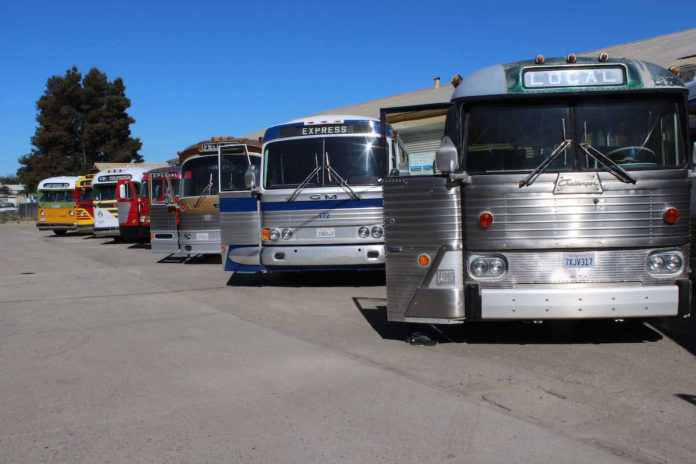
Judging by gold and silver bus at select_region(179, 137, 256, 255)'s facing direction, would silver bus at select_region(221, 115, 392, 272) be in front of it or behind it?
in front

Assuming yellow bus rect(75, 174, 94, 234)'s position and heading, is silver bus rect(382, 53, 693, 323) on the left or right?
on its left

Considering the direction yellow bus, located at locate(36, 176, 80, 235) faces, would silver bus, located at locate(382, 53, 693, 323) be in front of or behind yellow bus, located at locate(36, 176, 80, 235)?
in front

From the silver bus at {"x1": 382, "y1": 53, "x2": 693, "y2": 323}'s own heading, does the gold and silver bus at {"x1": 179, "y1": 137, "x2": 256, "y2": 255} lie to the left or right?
on its right

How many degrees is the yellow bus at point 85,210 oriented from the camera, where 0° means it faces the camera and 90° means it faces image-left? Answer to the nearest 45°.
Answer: approximately 45°

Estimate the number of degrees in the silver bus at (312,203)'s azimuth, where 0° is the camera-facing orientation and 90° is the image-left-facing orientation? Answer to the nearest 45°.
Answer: approximately 0°

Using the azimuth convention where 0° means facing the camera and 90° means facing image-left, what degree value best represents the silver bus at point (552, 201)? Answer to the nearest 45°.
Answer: approximately 0°

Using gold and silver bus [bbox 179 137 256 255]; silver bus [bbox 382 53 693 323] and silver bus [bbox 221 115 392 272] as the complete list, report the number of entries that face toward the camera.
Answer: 3

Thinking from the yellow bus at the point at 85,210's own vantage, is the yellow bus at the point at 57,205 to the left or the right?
on its right

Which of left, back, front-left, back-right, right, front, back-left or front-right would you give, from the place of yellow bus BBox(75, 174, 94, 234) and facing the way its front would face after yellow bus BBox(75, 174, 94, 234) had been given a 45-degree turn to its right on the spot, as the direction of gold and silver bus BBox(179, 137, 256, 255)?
left
